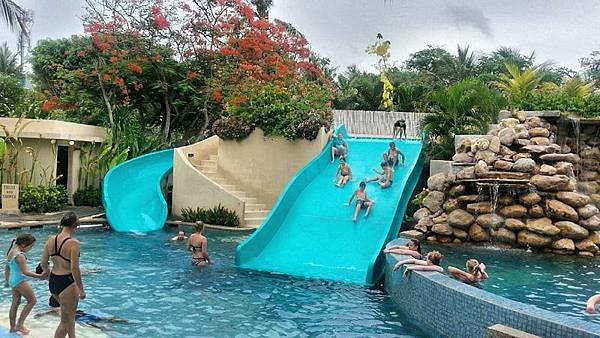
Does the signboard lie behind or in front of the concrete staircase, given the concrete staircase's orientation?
behind

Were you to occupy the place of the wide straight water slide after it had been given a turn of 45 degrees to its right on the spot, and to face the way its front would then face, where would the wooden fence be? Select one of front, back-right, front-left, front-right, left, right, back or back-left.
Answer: right

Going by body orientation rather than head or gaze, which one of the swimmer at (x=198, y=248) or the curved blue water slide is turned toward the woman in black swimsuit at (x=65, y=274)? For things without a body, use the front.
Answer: the curved blue water slide

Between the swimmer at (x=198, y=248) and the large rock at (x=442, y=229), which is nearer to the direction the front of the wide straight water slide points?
the swimmer

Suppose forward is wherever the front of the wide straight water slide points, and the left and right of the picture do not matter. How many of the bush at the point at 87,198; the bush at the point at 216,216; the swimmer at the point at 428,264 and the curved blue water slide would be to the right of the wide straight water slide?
3

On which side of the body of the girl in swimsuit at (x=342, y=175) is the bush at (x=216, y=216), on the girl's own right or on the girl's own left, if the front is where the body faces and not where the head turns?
on the girl's own right

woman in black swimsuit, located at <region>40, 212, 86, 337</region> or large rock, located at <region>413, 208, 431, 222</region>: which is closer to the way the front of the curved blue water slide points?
the woman in black swimsuit

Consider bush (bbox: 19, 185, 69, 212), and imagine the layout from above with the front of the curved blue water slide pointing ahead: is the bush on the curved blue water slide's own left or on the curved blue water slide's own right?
on the curved blue water slide's own right
